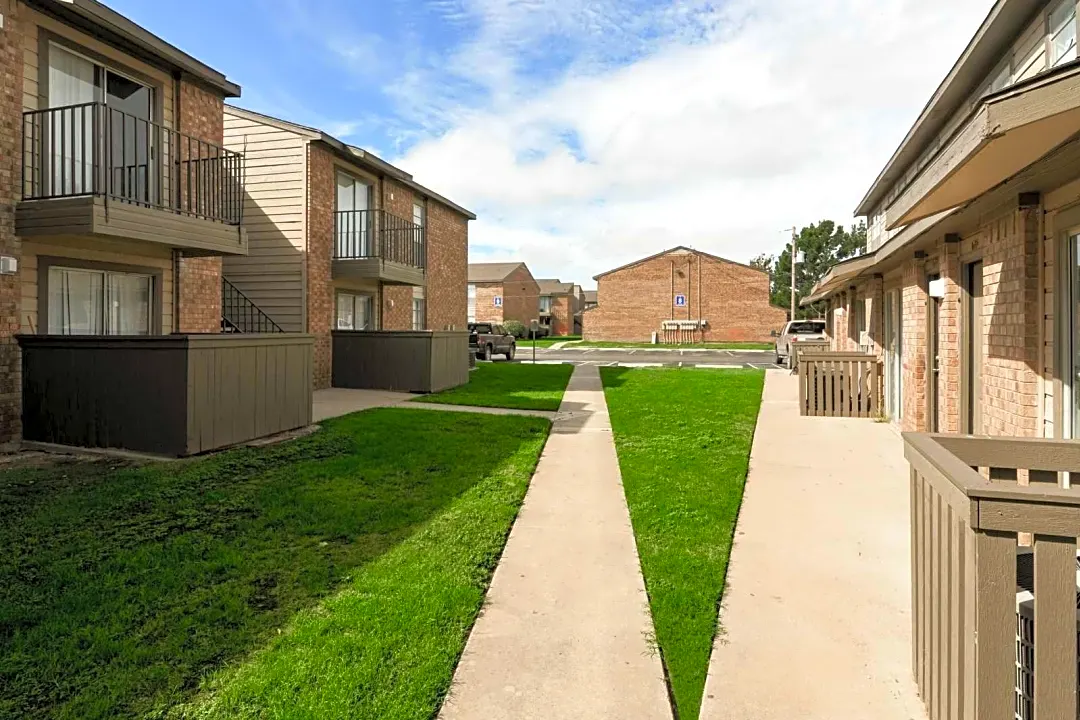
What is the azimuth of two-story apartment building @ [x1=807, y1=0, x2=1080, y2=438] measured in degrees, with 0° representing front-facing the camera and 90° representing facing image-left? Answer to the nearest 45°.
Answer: approximately 45°

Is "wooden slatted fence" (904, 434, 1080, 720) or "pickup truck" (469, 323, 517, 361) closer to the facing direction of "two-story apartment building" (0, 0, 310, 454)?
the wooden slatted fence

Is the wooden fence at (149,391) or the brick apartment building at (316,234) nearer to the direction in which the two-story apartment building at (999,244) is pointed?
the wooden fence

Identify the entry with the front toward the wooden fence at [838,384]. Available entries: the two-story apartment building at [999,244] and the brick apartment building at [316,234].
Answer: the brick apartment building

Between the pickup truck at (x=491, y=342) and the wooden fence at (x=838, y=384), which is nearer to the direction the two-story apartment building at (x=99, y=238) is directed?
the wooden fence

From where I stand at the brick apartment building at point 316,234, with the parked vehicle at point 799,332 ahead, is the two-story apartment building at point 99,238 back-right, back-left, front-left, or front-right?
back-right

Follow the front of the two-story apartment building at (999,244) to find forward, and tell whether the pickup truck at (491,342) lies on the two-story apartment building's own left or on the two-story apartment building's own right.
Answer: on the two-story apartment building's own right

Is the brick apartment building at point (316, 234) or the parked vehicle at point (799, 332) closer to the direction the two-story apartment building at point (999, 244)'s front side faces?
the brick apartment building

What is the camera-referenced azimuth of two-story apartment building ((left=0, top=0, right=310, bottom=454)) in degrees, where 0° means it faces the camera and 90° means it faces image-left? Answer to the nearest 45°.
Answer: approximately 315°
